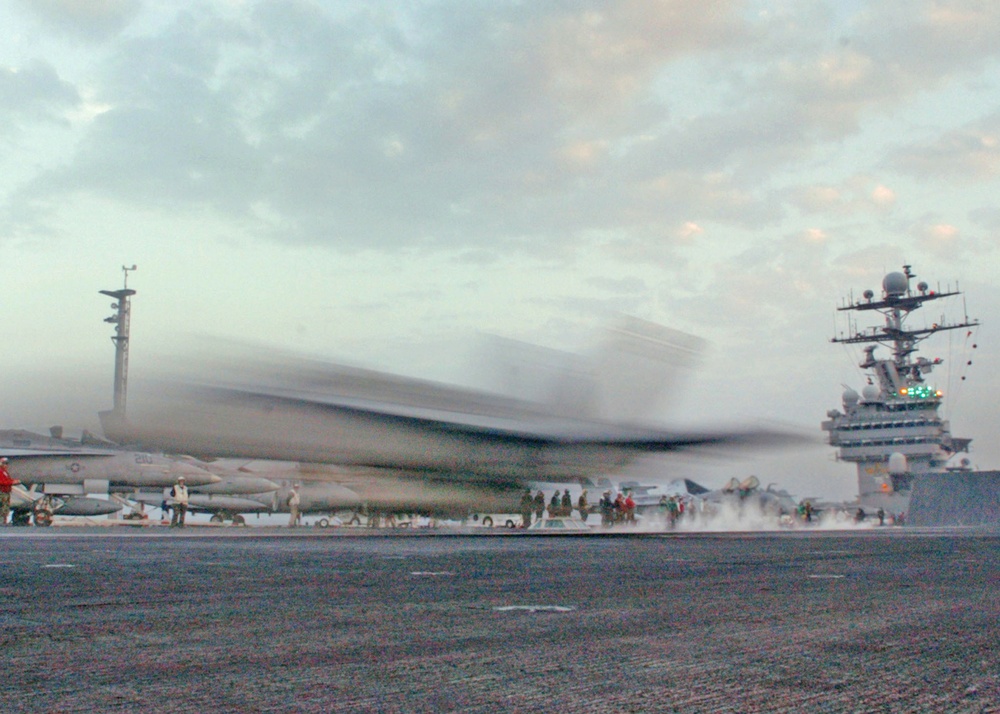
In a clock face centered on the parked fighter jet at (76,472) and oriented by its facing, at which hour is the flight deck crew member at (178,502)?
The flight deck crew member is roughly at 1 o'clock from the parked fighter jet.

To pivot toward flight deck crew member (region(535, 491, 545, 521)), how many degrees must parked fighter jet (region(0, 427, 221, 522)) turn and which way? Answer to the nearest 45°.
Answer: approximately 45° to its right

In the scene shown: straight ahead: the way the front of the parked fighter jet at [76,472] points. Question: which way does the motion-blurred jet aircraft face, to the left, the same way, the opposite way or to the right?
the opposite way

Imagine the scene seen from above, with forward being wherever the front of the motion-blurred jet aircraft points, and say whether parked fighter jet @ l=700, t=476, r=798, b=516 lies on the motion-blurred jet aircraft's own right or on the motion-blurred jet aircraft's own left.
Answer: on the motion-blurred jet aircraft's own right

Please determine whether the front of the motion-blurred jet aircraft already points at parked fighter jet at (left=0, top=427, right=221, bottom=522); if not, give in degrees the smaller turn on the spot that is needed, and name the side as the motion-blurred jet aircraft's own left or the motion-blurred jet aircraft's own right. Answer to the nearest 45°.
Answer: approximately 45° to the motion-blurred jet aircraft's own right

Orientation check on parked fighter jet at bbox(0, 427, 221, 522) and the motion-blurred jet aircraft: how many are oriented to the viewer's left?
1

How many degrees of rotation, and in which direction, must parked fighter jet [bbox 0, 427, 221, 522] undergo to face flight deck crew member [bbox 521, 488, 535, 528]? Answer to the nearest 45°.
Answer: approximately 45° to its right

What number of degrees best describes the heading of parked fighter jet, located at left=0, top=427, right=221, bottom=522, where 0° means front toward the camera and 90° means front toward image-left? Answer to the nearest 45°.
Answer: approximately 270°

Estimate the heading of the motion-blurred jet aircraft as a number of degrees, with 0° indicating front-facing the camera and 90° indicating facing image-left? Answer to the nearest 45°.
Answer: approximately 90°

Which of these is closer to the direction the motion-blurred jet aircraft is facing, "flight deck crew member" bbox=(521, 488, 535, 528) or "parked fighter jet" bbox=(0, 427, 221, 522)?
the parked fighter jet
